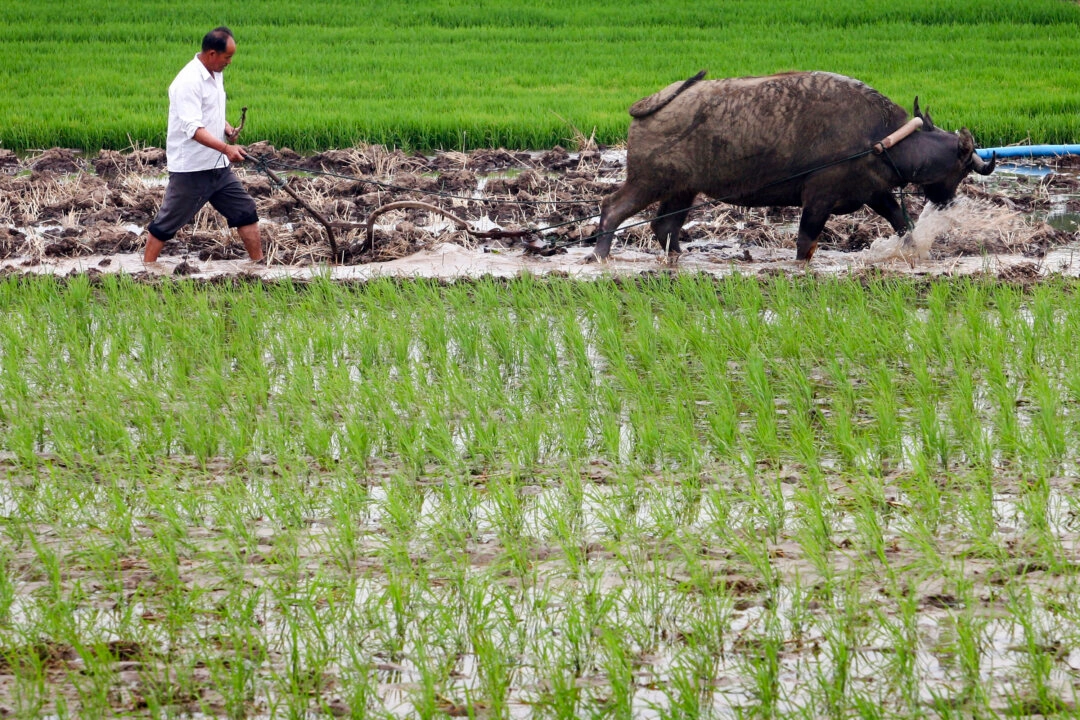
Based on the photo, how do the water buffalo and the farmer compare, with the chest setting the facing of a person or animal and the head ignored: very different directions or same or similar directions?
same or similar directions

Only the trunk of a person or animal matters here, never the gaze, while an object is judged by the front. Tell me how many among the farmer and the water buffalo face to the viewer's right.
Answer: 2

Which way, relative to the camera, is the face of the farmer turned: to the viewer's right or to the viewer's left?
to the viewer's right

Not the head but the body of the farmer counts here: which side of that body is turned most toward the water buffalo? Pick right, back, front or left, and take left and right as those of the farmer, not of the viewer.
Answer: front

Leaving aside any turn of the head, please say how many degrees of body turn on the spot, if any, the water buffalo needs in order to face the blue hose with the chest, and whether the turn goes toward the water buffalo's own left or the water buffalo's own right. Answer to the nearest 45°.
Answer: approximately 45° to the water buffalo's own left

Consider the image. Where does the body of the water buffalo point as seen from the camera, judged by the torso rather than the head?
to the viewer's right

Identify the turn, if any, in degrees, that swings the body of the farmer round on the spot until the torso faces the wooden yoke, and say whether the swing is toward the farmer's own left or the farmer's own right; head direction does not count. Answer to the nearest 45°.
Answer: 0° — they already face it

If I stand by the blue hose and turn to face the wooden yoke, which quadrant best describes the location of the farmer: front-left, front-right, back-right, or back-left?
front-right

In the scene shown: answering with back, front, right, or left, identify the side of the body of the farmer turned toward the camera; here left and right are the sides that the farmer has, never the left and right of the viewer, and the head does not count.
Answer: right

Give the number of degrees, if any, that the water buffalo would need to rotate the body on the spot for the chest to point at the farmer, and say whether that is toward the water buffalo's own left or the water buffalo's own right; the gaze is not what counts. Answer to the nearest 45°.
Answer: approximately 180°
